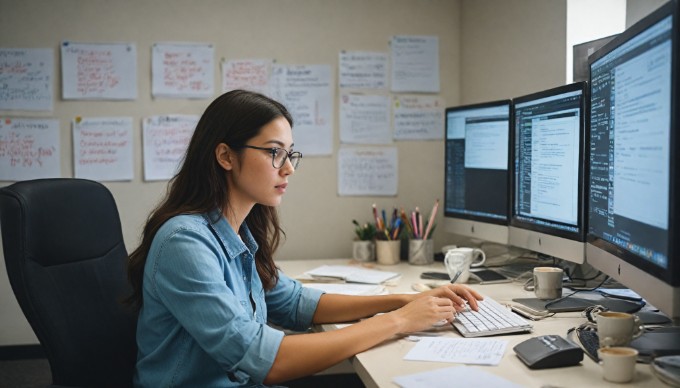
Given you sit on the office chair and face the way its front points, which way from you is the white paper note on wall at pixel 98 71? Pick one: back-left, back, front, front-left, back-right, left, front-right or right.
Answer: back-left

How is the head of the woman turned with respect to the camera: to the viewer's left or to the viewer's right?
to the viewer's right

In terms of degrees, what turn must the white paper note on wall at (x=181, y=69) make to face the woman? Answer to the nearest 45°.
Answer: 0° — it already faces them

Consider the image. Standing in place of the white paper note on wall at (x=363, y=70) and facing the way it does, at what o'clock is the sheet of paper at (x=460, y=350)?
The sheet of paper is roughly at 12 o'clock from the white paper note on wall.
